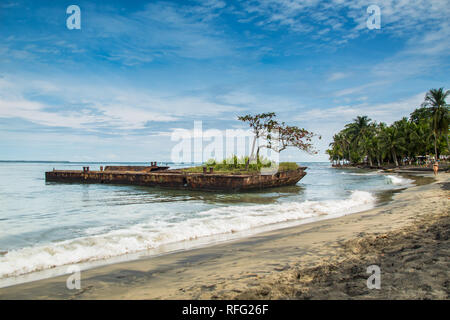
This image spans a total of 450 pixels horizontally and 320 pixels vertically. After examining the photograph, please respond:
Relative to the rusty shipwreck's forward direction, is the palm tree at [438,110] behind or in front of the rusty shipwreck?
in front

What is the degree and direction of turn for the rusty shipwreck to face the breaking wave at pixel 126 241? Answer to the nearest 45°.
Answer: approximately 90° to its right

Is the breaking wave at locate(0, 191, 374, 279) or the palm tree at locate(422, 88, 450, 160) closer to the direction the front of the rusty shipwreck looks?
the palm tree

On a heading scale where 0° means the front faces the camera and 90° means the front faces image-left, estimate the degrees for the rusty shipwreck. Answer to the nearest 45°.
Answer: approximately 270°
